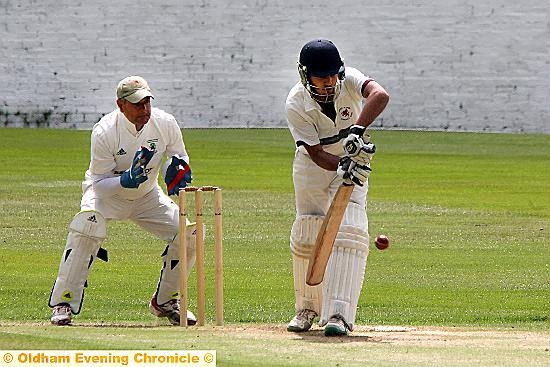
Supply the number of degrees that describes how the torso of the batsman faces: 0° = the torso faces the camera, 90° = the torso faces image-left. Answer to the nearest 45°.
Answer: approximately 0°

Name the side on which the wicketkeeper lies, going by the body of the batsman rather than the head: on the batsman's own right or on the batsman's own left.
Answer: on the batsman's own right
